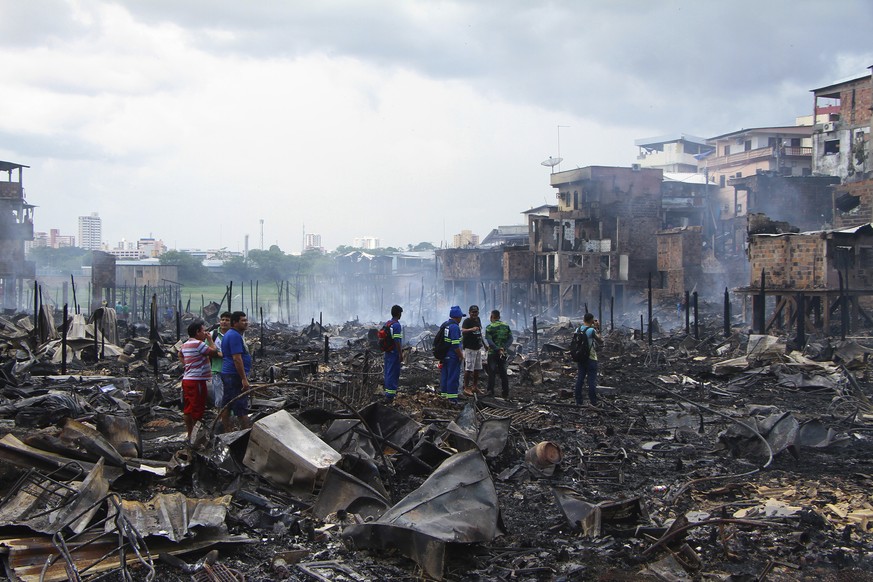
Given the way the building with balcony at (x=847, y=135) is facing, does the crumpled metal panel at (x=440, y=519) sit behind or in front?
in front

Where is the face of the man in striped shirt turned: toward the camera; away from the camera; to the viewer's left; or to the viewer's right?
to the viewer's right

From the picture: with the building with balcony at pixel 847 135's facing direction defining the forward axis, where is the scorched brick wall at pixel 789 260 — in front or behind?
in front

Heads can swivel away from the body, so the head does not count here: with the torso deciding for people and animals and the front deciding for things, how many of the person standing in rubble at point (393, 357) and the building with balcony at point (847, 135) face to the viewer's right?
1

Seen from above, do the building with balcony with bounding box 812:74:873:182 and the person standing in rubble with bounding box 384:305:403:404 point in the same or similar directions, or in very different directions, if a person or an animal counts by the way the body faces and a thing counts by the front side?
very different directions

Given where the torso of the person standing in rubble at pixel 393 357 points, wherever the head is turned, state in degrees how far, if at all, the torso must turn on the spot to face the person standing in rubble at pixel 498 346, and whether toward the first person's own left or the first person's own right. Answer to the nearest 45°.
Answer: approximately 45° to the first person's own left

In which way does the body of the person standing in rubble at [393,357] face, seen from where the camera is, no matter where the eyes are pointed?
to the viewer's right

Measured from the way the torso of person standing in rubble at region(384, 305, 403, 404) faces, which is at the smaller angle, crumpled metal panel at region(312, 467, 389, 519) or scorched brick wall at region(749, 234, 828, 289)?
the scorched brick wall

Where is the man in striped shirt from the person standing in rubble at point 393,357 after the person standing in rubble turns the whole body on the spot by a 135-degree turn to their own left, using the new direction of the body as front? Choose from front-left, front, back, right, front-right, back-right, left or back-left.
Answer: left

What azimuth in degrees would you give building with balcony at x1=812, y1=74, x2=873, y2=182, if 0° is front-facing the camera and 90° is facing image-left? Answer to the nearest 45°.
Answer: approximately 45°
